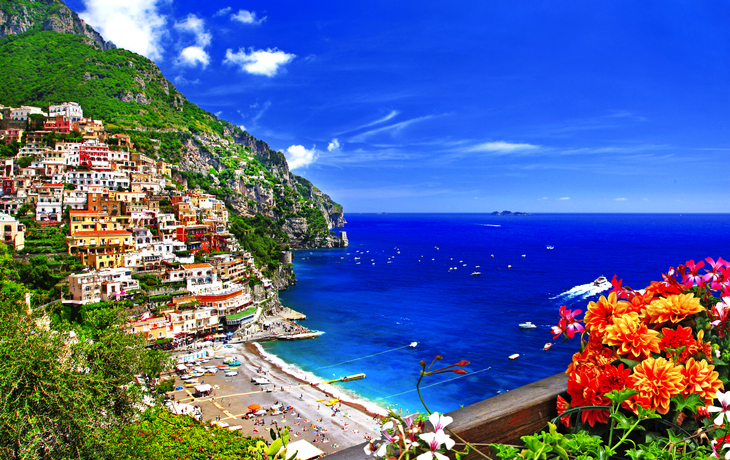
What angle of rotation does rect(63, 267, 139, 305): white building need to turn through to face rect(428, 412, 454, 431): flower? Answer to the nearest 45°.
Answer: approximately 45° to its right

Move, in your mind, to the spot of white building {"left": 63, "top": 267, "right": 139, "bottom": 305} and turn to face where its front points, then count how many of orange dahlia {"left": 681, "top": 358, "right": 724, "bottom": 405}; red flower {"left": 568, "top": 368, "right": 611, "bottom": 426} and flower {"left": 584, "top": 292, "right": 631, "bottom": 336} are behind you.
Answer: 0

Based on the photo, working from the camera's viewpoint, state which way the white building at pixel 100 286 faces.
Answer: facing the viewer and to the right of the viewer

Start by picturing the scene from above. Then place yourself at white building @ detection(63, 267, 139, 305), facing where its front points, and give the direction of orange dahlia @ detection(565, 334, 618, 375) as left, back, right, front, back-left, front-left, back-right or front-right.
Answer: front-right

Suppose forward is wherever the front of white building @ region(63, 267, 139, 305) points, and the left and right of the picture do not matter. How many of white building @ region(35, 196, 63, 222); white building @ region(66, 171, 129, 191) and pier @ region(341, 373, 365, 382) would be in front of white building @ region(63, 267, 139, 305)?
1

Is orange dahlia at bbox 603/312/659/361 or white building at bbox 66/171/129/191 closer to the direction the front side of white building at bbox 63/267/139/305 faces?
the orange dahlia

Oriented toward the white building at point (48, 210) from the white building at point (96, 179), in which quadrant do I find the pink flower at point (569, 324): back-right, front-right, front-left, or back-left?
front-left

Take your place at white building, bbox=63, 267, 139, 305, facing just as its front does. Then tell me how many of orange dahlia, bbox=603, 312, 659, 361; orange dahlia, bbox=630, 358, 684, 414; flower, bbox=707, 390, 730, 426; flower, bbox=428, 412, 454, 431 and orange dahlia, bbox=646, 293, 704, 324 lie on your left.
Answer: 0

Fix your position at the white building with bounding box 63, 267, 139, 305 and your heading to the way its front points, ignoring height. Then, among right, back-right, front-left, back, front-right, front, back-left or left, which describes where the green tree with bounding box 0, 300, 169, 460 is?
front-right

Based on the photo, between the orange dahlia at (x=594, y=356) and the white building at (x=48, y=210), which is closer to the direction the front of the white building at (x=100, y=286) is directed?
the orange dahlia

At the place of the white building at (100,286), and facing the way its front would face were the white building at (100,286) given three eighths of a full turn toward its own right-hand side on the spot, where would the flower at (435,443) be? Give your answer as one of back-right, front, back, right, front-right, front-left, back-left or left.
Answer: left

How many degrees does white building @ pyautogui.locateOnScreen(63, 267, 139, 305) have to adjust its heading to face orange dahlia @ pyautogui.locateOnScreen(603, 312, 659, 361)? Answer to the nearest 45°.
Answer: approximately 45° to its right

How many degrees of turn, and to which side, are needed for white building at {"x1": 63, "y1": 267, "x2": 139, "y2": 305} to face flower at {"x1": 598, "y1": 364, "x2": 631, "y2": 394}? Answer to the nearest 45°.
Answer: approximately 45° to its right

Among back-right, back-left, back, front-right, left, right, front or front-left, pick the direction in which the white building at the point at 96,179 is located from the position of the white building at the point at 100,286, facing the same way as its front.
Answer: back-left

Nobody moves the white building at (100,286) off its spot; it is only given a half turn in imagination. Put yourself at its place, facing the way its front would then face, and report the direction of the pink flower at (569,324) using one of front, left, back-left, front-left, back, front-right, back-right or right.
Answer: back-left

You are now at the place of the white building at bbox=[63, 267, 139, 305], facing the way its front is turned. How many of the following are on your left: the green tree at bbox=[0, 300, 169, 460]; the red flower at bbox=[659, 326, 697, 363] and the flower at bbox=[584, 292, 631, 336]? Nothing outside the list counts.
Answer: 0

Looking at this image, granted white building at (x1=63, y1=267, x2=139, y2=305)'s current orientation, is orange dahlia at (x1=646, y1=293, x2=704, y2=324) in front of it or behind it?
in front
